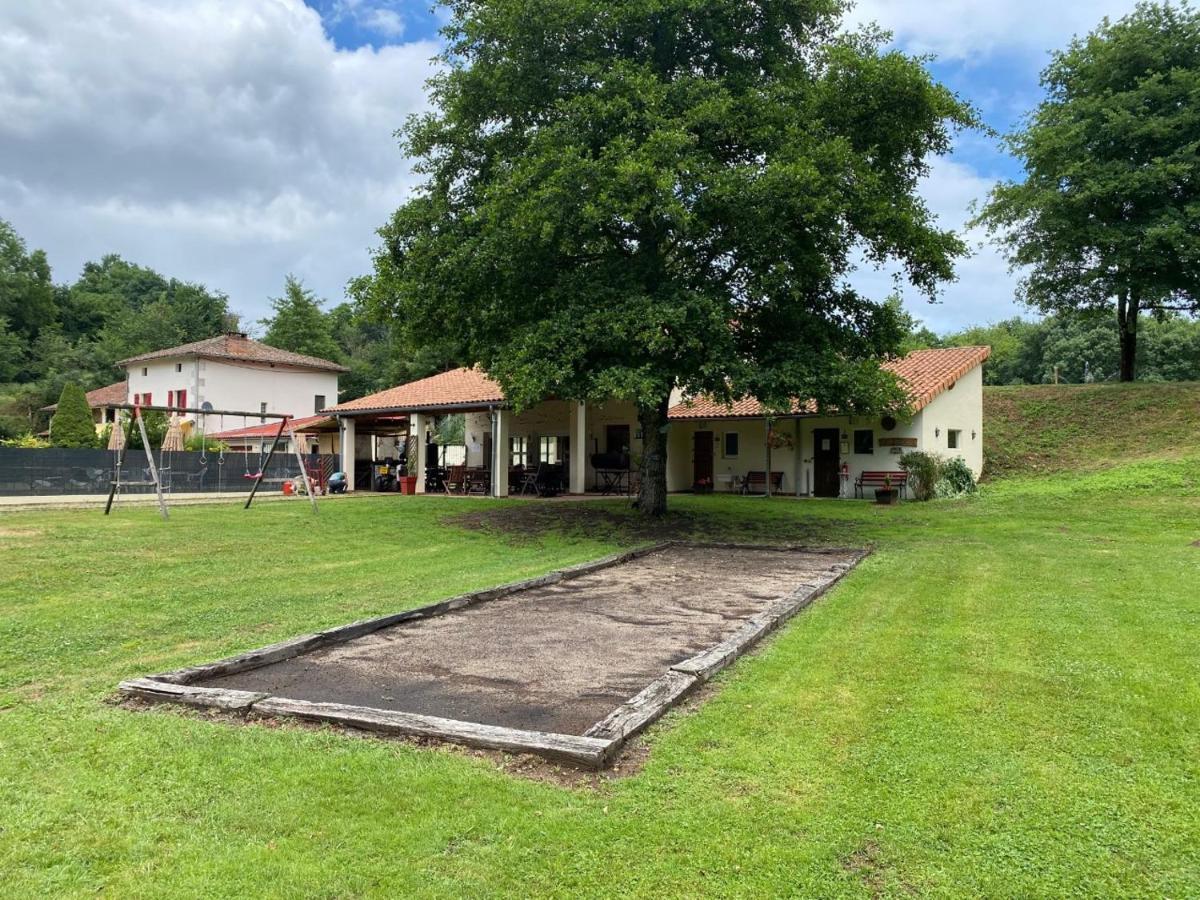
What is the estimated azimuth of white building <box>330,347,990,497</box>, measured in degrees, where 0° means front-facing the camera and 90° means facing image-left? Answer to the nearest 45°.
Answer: approximately 0°

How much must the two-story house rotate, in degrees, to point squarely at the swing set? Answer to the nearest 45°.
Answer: approximately 45° to its left

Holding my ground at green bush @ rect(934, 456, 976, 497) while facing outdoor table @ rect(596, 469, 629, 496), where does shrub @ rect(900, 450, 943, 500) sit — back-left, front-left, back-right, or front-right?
front-left

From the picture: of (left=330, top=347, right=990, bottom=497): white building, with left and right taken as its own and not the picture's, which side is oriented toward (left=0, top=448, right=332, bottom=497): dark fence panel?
right

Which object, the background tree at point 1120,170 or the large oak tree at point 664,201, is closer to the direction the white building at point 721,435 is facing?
the large oak tree

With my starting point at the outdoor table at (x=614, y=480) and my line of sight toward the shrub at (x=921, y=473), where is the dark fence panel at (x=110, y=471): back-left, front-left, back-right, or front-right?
back-right

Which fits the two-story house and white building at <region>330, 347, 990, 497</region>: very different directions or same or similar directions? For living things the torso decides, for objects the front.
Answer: same or similar directions

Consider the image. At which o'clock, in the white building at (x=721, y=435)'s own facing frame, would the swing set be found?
The swing set is roughly at 2 o'clock from the white building.

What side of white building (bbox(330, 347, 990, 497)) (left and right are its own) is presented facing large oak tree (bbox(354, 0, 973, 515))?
front

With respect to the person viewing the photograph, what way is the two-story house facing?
facing the viewer and to the left of the viewer

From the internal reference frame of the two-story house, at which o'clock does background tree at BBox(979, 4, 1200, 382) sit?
The background tree is roughly at 9 o'clock from the two-story house.

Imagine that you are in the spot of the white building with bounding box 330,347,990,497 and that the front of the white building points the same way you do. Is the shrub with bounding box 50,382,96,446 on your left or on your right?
on your right

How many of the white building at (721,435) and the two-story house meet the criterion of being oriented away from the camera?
0
